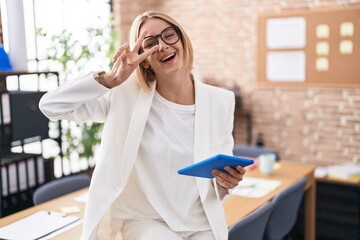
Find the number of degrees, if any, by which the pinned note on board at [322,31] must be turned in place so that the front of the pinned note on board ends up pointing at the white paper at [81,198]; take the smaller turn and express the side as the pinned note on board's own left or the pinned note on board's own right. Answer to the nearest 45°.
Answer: approximately 45° to the pinned note on board's own right

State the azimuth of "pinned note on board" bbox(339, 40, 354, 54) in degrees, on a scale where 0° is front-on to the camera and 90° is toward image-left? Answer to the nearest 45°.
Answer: approximately 0°

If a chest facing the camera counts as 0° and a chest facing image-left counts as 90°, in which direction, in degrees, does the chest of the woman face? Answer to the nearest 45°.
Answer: approximately 0°

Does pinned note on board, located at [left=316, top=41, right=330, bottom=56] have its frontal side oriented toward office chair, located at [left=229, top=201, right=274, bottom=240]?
yes

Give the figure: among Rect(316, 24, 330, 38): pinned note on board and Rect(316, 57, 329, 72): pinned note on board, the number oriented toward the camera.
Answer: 2

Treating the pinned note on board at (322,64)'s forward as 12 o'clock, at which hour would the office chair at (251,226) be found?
The office chair is roughly at 12 o'clock from the pinned note on board.

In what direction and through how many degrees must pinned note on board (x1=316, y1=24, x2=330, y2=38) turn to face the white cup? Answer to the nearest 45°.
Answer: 0° — it already faces it

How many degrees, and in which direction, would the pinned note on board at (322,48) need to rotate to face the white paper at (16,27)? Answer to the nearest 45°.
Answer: approximately 45° to its right

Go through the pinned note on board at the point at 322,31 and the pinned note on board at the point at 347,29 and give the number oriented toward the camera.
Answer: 2
